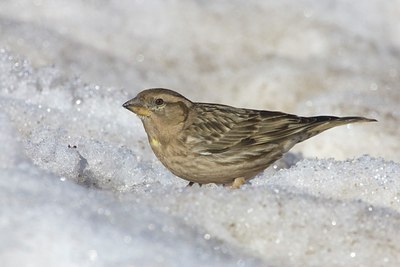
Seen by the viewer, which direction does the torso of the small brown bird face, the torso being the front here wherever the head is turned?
to the viewer's left
